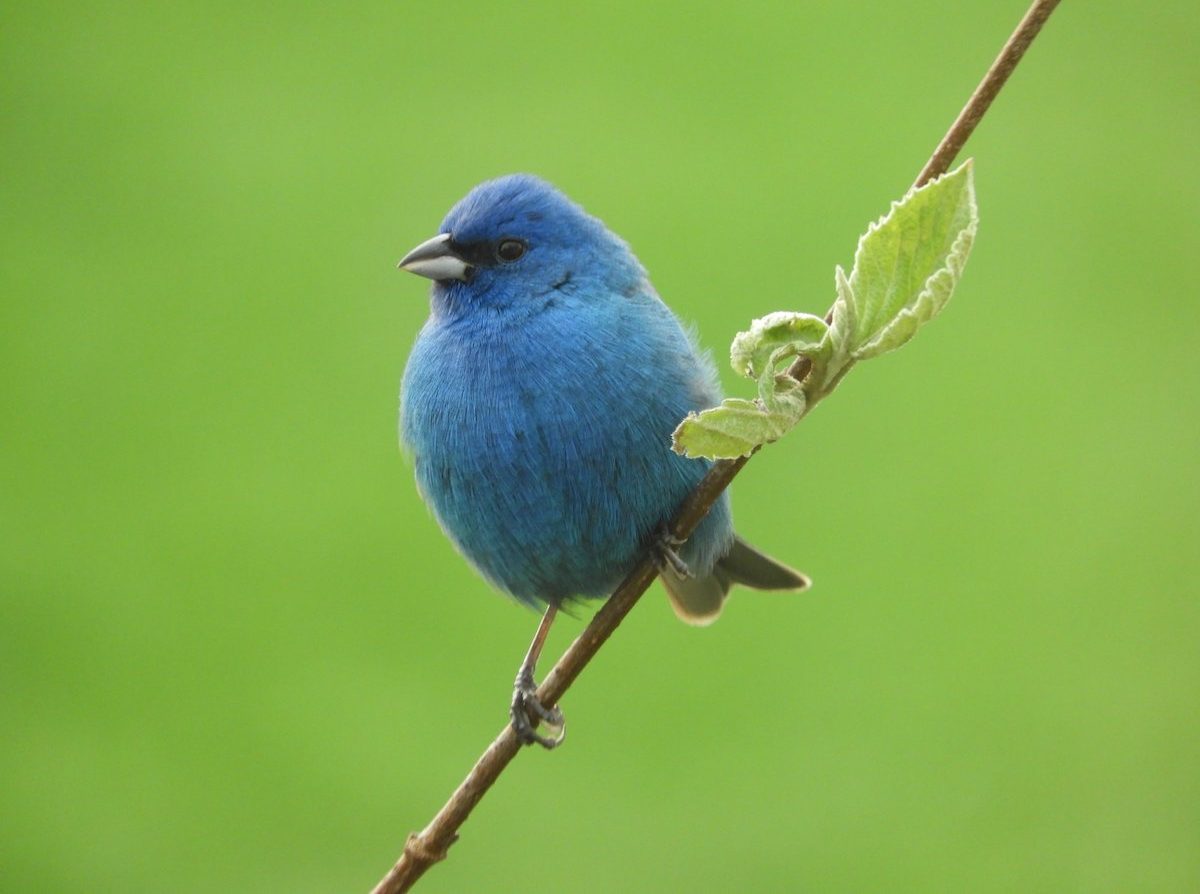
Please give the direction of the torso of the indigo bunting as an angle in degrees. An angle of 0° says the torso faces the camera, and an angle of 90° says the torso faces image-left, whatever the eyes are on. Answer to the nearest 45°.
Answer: approximately 45°

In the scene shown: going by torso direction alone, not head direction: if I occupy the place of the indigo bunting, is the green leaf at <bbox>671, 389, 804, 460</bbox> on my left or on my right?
on my left

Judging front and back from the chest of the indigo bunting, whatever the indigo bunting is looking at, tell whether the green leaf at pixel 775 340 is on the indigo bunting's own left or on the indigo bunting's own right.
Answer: on the indigo bunting's own left
